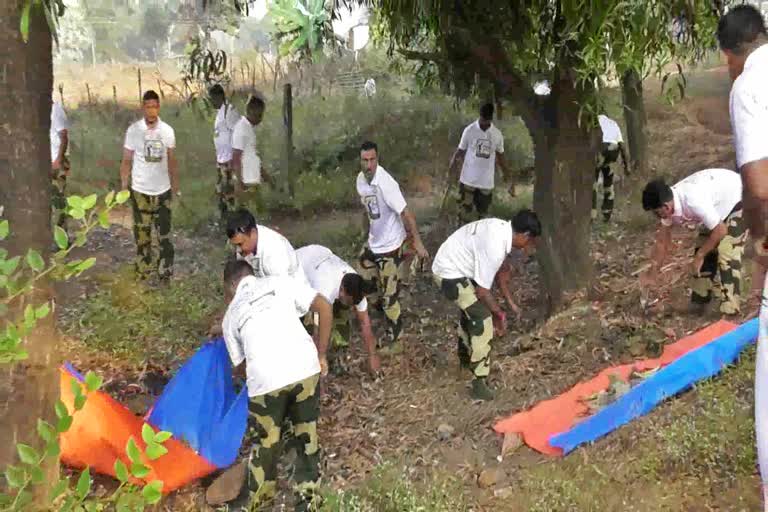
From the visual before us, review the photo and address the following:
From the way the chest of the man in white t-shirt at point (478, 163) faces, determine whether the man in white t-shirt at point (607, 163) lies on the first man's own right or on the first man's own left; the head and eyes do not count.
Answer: on the first man's own left

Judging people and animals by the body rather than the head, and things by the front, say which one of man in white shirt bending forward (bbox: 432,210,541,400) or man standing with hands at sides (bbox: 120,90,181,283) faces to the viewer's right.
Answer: the man in white shirt bending forward

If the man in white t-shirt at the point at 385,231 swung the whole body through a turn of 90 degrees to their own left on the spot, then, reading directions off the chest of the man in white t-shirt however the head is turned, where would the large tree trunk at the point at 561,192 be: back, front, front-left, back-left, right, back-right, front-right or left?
front-left

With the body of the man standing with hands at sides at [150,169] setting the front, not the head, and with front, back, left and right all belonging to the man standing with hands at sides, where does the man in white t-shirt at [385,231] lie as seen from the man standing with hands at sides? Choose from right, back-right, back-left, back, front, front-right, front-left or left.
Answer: front-left

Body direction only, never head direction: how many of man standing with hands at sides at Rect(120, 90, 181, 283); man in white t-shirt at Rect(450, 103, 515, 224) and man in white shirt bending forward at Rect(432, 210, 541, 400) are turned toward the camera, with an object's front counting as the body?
2

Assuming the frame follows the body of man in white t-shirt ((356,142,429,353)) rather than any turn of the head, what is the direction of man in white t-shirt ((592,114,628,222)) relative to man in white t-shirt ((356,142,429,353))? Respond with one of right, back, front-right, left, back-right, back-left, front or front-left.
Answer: back

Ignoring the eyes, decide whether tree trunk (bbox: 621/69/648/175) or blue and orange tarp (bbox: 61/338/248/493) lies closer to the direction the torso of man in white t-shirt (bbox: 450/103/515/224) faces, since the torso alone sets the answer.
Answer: the blue and orange tarp

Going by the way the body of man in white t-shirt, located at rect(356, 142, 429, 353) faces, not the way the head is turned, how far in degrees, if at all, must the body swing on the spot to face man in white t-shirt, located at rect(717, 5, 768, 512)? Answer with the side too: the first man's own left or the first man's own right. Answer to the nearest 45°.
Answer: approximately 45° to the first man's own left

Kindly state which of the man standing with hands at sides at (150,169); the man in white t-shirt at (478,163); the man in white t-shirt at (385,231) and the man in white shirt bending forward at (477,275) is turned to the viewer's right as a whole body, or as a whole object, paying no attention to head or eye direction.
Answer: the man in white shirt bending forward

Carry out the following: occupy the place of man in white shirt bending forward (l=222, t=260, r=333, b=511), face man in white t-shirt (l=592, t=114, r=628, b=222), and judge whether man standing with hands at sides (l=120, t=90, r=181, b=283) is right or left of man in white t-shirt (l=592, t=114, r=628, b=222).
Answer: left

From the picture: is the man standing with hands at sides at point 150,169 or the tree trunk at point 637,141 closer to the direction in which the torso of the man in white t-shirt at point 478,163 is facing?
the man standing with hands at sides

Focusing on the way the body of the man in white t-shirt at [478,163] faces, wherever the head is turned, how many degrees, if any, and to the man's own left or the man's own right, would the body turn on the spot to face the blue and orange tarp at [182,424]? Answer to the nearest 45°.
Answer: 0° — they already face it

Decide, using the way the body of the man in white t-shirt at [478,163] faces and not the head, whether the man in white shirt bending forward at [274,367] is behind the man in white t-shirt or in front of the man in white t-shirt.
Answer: in front

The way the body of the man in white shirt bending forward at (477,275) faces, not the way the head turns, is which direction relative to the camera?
to the viewer's right
